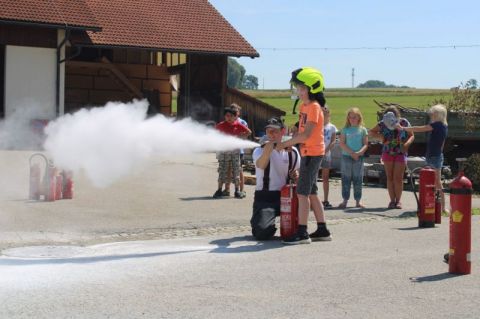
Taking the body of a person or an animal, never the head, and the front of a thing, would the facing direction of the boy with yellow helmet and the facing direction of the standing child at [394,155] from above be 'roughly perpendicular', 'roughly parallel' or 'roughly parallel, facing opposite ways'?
roughly perpendicular

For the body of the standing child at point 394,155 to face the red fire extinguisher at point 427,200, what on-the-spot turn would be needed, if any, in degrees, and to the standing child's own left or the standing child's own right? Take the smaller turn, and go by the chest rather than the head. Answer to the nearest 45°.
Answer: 0° — they already face it

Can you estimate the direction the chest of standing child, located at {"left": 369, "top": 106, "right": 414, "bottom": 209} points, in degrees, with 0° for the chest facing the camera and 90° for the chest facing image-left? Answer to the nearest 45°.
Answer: approximately 0°

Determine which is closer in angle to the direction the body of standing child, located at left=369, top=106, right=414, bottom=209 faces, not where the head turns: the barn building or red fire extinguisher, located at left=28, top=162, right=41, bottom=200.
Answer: the red fire extinguisher

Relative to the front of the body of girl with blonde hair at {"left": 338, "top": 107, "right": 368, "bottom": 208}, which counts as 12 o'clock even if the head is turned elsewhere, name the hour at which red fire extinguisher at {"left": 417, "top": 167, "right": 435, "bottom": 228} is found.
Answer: The red fire extinguisher is roughly at 11 o'clock from the girl with blonde hair.

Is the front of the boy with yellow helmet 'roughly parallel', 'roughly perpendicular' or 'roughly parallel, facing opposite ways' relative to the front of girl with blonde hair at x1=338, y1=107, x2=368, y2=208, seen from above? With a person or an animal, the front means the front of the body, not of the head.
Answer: roughly perpendicular

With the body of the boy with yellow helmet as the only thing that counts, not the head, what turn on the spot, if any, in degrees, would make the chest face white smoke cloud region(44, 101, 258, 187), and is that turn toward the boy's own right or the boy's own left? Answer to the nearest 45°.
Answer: approximately 45° to the boy's own right

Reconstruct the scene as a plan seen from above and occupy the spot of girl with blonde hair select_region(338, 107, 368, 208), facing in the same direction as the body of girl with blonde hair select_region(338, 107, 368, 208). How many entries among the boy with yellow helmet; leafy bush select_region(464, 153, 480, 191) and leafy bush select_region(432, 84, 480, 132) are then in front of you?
1

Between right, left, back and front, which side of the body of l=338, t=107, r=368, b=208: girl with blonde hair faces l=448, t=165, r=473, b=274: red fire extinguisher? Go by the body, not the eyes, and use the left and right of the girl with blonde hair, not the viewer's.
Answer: front

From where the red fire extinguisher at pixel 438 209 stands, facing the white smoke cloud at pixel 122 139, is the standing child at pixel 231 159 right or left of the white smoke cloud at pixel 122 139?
right
